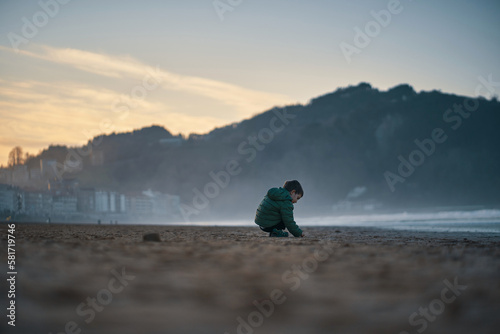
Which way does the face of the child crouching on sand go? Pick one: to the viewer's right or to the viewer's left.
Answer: to the viewer's right

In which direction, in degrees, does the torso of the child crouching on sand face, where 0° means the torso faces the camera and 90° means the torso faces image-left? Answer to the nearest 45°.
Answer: approximately 270°
